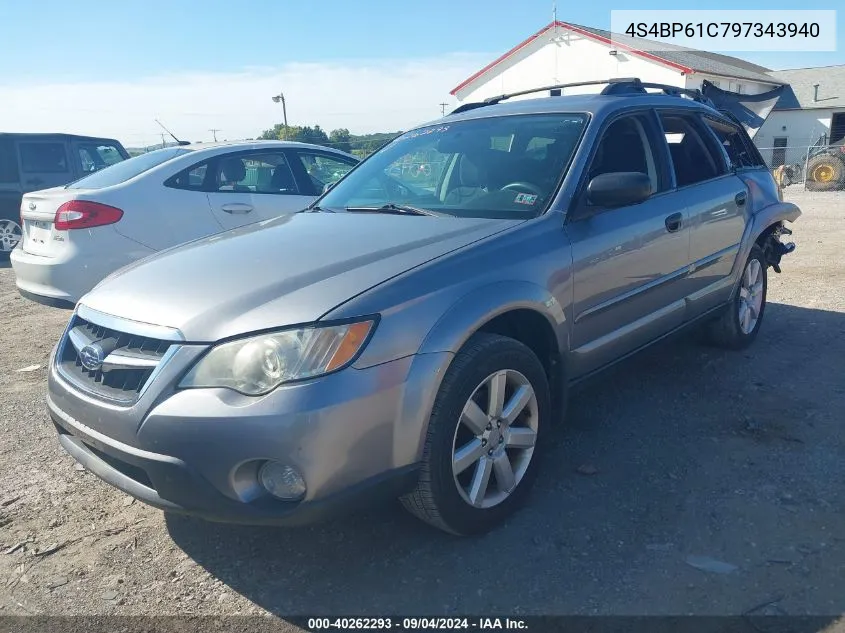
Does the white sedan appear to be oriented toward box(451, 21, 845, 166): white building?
yes

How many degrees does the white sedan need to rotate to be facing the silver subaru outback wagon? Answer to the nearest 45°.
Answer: approximately 135° to its right

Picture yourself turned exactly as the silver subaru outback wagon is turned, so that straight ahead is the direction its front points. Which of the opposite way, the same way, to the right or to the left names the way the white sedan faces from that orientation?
the opposite way

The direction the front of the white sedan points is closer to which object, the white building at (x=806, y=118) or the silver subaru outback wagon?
the white building

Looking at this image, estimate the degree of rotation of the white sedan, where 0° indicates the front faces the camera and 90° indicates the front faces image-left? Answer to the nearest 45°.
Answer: approximately 225°

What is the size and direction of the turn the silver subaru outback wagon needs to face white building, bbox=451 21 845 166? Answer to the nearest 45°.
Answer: approximately 135° to its right

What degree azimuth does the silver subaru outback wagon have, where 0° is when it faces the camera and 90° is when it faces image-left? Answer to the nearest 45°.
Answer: approximately 45°

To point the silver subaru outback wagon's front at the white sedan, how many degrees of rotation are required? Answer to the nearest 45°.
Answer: approximately 90° to its right

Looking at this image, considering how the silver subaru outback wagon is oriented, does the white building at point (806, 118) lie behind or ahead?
behind
